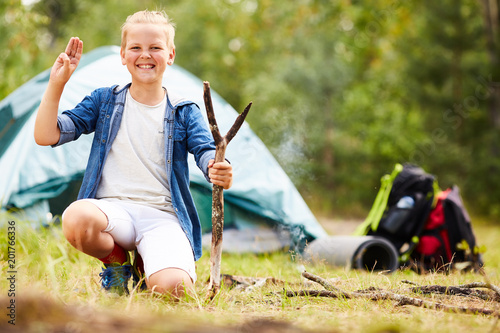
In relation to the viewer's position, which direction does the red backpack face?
facing the viewer and to the left of the viewer

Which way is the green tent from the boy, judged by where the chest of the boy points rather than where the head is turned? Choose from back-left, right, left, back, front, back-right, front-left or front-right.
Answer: back

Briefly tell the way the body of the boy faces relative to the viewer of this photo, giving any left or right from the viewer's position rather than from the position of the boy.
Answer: facing the viewer

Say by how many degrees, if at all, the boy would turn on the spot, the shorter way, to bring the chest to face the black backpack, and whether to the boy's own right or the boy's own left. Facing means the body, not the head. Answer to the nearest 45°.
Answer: approximately 135° to the boy's own left

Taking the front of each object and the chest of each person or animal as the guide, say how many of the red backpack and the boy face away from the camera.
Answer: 0

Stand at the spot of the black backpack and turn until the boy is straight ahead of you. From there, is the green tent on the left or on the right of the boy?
right

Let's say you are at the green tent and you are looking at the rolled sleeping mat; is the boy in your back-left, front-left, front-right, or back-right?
front-right
